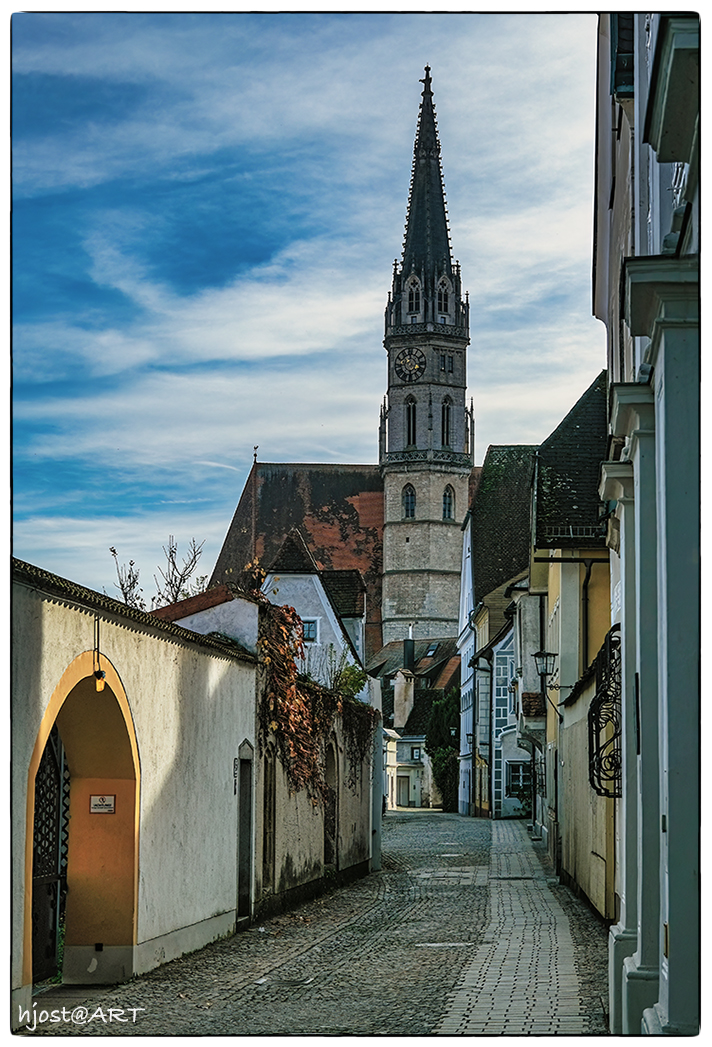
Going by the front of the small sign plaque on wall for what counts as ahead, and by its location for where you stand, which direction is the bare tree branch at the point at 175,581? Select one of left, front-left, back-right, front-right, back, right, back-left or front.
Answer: back

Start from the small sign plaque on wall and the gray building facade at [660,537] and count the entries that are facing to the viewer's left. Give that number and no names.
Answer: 1

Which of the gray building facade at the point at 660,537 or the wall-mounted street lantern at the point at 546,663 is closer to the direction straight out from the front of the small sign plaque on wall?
the gray building facade

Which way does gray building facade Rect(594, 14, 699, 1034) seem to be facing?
to the viewer's left

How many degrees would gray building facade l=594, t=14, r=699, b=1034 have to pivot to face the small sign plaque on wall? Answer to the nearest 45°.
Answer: approximately 45° to its right
